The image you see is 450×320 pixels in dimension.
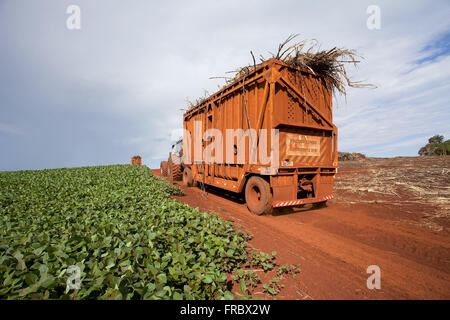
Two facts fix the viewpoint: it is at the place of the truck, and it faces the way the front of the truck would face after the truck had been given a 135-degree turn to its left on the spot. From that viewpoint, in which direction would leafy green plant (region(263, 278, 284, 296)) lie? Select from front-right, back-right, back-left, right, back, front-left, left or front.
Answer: front

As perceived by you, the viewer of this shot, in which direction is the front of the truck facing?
facing away from the viewer and to the left of the viewer

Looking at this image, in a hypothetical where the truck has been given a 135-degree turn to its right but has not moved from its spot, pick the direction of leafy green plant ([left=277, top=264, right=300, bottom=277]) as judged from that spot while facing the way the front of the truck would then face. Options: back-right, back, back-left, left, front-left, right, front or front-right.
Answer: right
